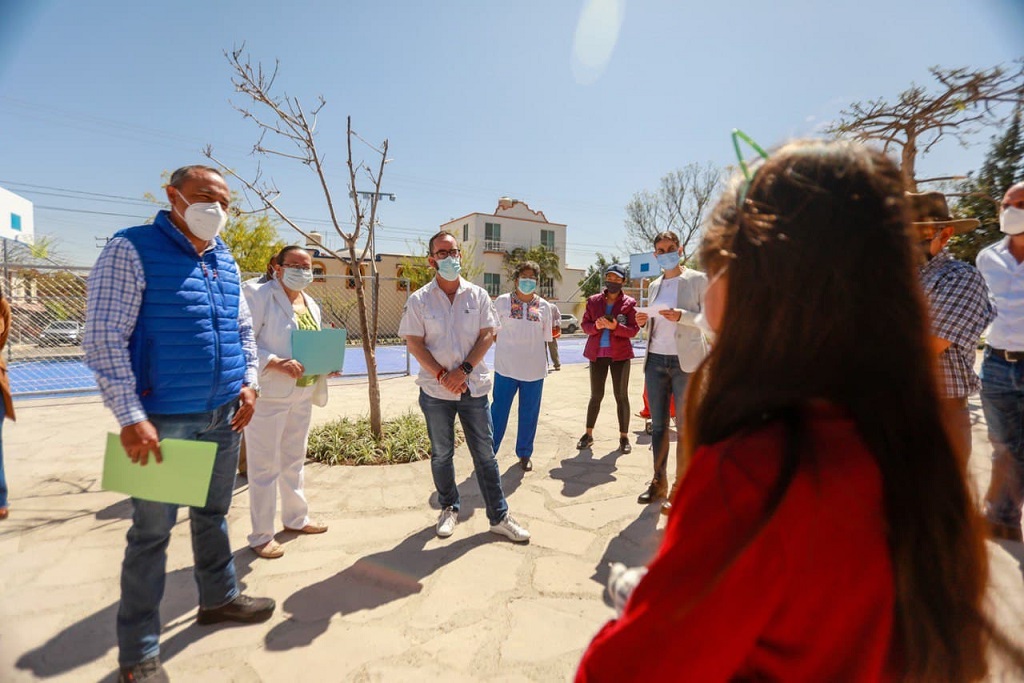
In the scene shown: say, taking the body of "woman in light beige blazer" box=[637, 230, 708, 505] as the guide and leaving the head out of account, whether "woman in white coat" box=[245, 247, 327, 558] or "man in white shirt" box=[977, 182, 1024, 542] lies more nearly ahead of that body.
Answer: the woman in white coat

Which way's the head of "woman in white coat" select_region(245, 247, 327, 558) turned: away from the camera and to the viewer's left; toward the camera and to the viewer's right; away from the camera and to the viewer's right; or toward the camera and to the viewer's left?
toward the camera and to the viewer's right

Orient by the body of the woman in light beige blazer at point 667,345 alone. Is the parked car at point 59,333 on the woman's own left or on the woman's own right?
on the woman's own right

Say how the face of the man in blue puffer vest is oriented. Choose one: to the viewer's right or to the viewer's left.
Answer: to the viewer's right

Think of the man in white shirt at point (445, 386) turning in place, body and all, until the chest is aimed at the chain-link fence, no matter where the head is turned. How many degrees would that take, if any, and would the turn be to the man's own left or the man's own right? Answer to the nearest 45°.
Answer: approximately 135° to the man's own right

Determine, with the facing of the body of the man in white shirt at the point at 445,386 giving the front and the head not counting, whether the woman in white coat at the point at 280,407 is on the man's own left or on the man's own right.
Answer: on the man's own right

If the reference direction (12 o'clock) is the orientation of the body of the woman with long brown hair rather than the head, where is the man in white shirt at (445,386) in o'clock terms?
The man in white shirt is roughly at 12 o'clock from the woman with long brown hair.

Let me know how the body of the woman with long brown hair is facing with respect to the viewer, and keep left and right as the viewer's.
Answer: facing away from the viewer and to the left of the viewer

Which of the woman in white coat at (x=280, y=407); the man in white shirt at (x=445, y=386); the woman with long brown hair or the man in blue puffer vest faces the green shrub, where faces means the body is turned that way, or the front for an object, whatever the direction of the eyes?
the woman with long brown hair

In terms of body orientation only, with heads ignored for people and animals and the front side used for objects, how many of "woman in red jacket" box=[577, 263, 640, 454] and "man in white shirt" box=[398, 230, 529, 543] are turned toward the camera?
2

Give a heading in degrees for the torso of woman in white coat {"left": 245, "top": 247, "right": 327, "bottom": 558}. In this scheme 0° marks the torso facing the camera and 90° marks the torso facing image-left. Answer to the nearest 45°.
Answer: approximately 315°

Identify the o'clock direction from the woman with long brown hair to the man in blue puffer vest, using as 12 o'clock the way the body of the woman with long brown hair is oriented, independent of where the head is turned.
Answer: The man in blue puffer vest is roughly at 11 o'clock from the woman with long brown hair.

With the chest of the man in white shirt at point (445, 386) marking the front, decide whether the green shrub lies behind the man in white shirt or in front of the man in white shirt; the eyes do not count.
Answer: behind

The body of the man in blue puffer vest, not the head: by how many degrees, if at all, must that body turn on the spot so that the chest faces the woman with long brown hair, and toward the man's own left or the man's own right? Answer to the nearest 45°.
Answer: approximately 45° to the man's own right

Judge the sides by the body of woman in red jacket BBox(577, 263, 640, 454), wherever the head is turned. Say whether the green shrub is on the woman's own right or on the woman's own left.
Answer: on the woman's own right

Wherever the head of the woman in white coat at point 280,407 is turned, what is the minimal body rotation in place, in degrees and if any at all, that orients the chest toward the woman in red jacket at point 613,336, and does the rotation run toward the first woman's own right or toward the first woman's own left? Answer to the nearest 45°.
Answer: approximately 45° to the first woman's own left
